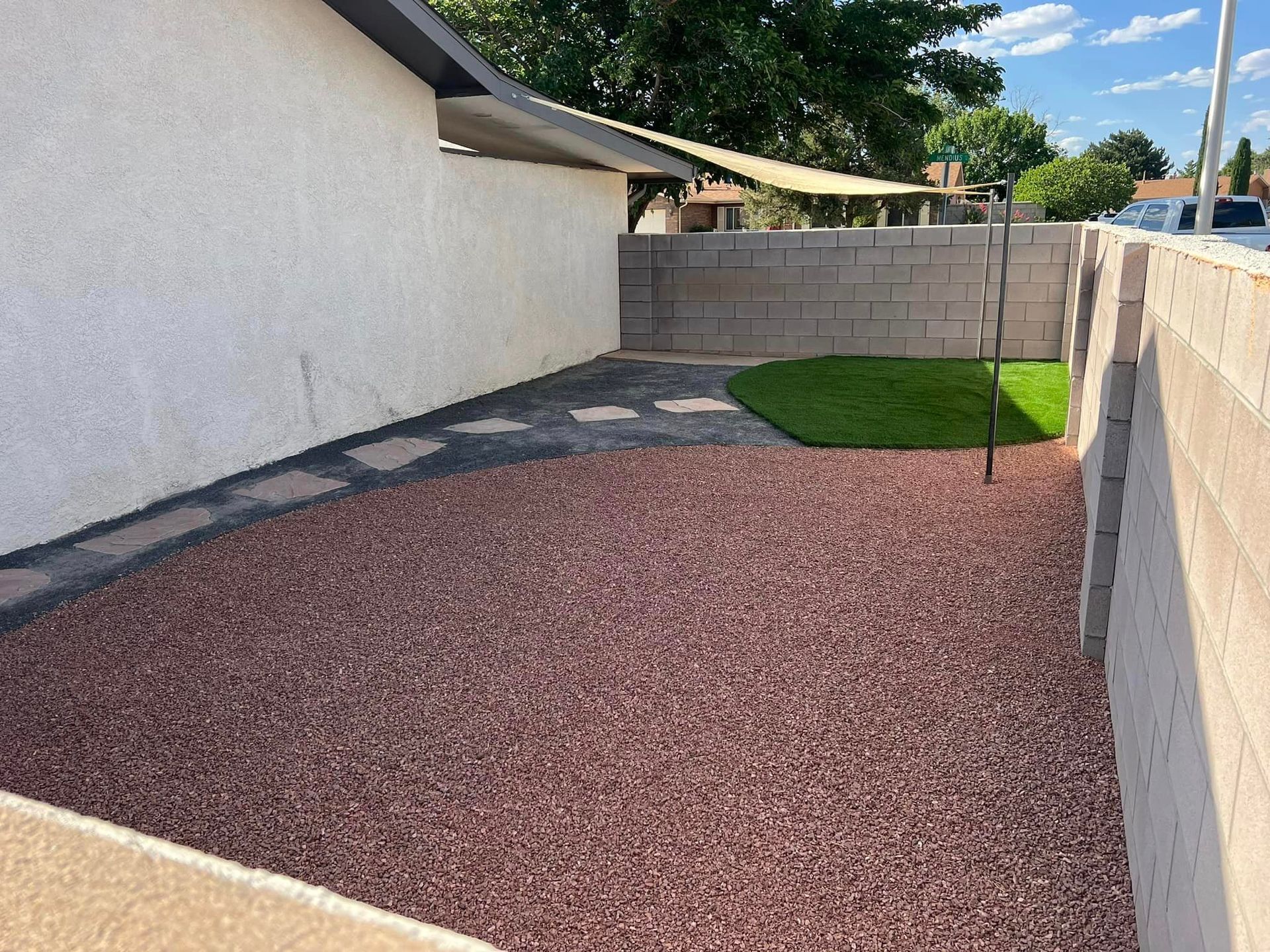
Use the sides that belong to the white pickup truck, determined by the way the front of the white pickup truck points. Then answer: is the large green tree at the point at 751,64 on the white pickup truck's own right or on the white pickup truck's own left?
on the white pickup truck's own left

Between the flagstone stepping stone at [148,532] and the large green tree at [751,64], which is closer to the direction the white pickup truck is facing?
the large green tree

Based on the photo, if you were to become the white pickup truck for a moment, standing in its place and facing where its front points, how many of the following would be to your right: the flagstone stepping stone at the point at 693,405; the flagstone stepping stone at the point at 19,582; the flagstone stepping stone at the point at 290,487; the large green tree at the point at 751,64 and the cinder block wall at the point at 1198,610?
0

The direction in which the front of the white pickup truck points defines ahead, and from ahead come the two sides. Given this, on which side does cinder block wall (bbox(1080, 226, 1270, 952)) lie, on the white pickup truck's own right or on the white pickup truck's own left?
on the white pickup truck's own left

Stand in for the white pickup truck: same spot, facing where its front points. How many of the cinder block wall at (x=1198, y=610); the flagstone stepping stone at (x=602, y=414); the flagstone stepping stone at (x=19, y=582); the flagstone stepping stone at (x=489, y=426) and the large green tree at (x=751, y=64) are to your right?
0

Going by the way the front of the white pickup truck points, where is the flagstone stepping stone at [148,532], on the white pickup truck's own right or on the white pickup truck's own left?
on the white pickup truck's own left

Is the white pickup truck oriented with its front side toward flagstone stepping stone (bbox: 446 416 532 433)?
no

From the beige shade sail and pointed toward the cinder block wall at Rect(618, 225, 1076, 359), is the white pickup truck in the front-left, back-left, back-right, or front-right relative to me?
front-right

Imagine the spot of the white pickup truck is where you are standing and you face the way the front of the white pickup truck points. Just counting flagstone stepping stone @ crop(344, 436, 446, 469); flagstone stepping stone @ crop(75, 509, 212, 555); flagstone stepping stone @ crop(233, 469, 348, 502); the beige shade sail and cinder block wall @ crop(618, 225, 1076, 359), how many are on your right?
0

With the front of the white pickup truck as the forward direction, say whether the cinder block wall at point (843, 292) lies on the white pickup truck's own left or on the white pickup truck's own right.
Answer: on the white pickup truck's own left

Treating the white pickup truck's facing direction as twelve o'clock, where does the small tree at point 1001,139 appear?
The small tree is roughly at 1 o'clock from the white pickup truck.

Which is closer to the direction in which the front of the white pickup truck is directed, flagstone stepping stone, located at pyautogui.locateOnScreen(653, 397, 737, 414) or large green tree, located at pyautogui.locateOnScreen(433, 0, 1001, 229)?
the large green tree

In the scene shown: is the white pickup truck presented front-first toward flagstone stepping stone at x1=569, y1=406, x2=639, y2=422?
no

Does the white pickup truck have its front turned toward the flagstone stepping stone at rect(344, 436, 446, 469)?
no

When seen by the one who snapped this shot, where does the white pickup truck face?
facing away from the viewer and to the left of the viewer
